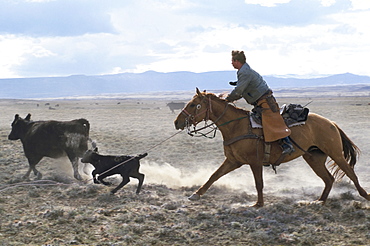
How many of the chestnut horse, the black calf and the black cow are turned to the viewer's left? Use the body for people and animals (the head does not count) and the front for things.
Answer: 3

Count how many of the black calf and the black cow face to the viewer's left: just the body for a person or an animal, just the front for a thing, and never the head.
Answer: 2

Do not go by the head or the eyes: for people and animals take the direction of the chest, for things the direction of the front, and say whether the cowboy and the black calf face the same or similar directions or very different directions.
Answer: same or similar directions

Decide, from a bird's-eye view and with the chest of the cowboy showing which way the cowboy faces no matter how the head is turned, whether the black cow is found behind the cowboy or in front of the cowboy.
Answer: in front

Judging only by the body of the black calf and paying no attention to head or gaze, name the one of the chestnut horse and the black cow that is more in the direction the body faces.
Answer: the black cow

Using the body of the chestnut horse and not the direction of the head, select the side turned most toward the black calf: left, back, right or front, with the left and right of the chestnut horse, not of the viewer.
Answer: front

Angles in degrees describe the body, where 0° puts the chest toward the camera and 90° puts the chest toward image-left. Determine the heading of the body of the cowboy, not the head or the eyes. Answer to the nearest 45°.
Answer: approximately 90°

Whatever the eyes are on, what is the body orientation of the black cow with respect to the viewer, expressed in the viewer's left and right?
facing to the left of the viewer

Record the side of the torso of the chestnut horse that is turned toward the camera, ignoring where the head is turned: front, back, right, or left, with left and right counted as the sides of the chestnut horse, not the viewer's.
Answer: left

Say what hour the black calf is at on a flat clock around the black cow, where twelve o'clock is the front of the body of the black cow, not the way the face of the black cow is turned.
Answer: The black calf is roughly at 8 o'clock from the black cow.

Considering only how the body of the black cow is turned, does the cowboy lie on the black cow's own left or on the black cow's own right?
on the black cow's own left

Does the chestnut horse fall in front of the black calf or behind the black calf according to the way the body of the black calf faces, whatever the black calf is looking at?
behind

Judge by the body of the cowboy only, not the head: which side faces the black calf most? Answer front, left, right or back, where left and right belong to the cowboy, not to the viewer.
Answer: front

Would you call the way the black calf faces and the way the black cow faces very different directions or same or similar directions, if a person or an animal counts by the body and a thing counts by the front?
same or similar directions

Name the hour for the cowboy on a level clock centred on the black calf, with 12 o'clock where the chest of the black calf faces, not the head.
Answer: The cowboy is roughly at 7 o'clock from the black calf.

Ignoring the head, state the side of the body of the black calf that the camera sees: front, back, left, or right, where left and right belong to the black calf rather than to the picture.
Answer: left
